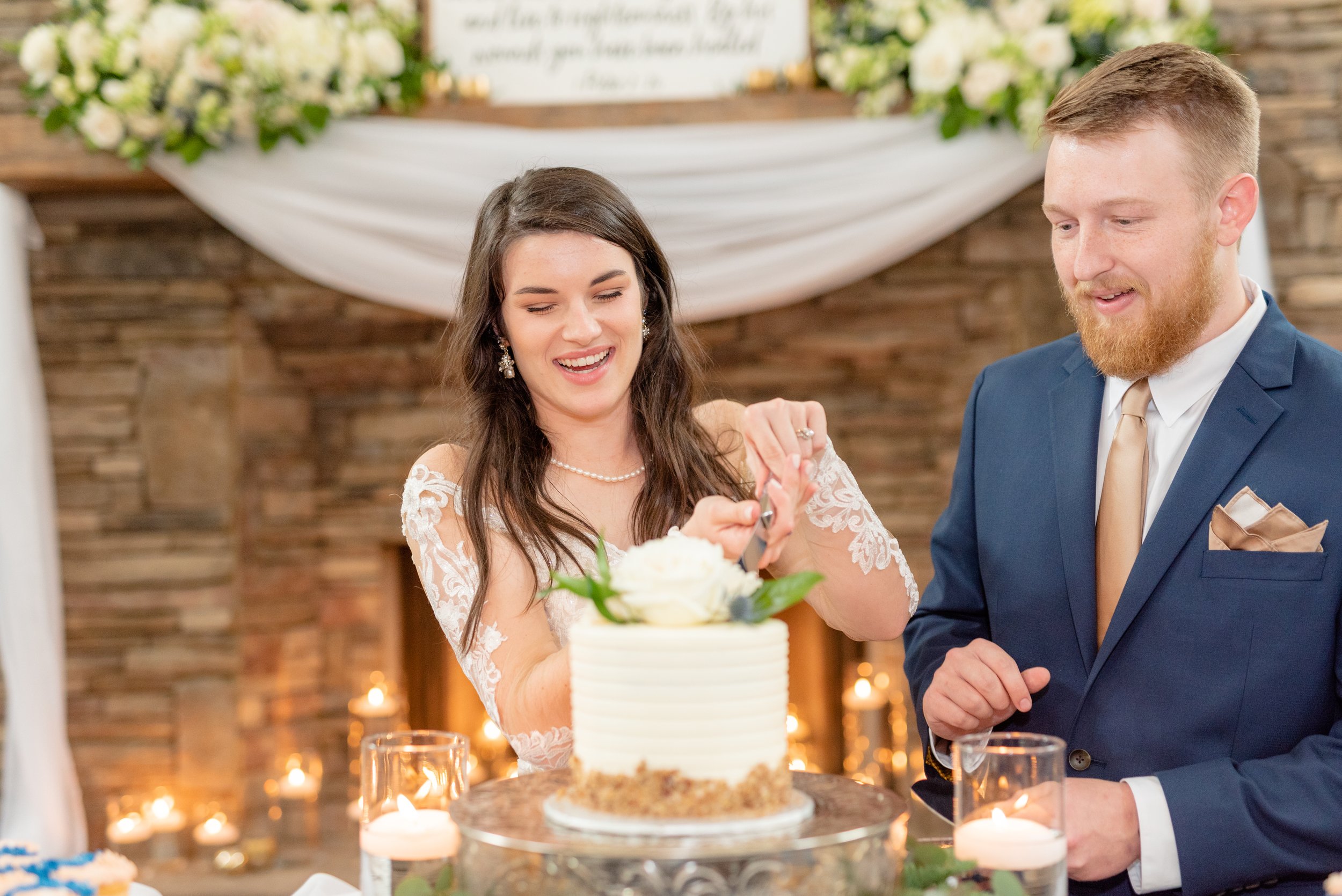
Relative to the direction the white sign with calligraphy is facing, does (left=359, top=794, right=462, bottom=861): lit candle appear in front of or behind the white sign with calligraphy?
in front

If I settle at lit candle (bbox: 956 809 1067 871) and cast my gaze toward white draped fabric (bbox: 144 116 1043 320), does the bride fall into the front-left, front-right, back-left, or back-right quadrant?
front-left

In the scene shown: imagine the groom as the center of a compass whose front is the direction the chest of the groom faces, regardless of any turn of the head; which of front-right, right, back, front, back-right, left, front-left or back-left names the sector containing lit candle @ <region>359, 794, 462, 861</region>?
front

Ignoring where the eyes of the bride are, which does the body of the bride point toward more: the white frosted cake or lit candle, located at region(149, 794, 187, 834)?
the white frosted cake

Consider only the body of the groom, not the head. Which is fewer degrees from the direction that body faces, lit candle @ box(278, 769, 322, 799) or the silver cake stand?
the silver cake stand

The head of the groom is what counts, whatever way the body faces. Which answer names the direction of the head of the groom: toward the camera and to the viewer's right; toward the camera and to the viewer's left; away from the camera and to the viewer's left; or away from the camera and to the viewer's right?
toward the camera and to the viewer's left

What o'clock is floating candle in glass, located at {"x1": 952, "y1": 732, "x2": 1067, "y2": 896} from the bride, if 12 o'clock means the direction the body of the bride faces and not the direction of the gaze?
The floating candle in glass is roughly at 11 o'clock from the bride.

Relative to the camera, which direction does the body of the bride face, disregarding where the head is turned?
toward the camera

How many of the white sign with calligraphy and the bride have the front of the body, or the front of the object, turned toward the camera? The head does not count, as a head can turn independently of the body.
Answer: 2

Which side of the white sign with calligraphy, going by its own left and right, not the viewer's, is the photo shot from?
front

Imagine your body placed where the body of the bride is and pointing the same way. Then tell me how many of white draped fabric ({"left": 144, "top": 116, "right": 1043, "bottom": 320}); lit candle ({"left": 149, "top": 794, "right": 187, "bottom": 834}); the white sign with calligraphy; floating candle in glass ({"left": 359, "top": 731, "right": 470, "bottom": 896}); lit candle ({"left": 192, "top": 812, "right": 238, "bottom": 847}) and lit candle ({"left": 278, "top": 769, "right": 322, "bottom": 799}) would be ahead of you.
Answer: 1

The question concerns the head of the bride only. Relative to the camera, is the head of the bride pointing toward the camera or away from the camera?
toward the camera

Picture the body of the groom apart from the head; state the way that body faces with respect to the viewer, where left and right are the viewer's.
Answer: facing the viewer and to the left of the viewer
